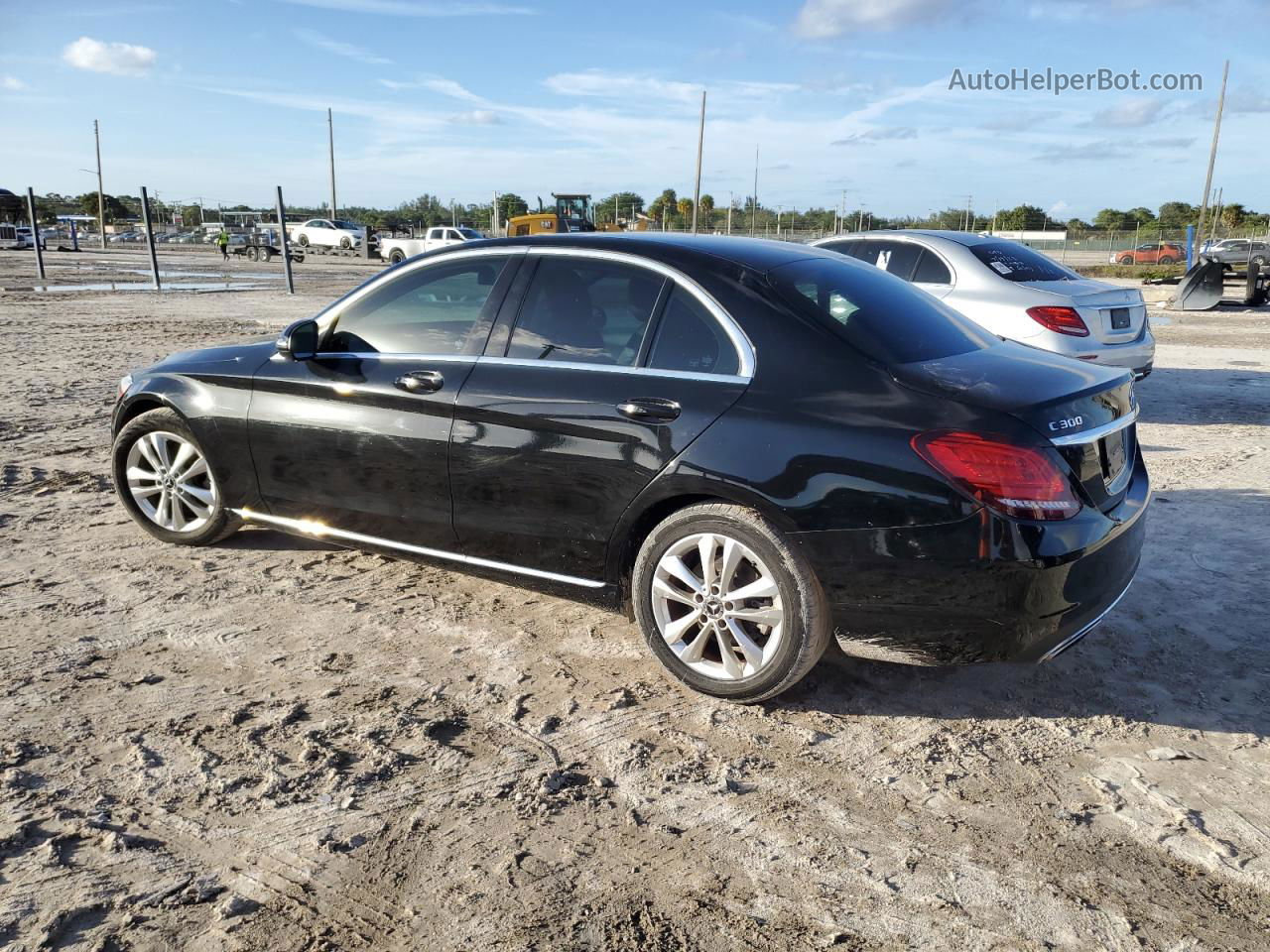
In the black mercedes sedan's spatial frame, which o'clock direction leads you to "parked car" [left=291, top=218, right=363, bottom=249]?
The parked car is roughly at 1 o'clock from the black mercedes sedan.

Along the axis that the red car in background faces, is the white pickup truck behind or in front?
in front

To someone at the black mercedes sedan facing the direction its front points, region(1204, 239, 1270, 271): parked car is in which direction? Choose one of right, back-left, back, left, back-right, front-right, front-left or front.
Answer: right

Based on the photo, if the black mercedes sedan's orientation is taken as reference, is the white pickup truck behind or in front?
in front

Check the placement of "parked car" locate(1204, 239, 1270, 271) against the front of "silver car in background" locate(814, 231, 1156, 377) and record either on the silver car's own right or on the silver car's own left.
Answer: on the silver car's own right

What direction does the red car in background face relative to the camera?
to the viewer's left

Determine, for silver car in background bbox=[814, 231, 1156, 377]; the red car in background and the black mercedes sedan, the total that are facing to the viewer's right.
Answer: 0

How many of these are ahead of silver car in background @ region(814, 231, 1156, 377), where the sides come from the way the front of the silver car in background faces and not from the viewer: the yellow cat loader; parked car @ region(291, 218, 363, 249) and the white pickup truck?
3

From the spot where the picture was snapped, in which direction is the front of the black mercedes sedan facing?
facing away from the viewer and to the left of the viewer

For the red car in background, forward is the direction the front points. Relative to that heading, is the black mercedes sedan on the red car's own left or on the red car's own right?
on the red car's own left

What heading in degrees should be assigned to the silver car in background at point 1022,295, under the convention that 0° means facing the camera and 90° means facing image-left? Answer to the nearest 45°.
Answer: approximately 135°

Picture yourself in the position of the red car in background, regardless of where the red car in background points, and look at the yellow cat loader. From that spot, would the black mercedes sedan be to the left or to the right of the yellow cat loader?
left
